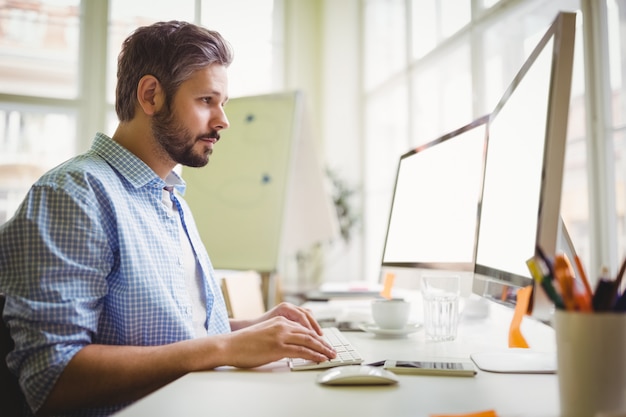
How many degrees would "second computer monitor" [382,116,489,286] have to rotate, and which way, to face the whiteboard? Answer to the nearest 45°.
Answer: approximately 90° to its right

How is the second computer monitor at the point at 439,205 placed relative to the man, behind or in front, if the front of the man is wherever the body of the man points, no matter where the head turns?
in front

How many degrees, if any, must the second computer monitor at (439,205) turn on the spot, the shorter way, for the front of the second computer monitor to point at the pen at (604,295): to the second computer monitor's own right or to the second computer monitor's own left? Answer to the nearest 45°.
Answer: approximately 45° to the second computer monitor's own left

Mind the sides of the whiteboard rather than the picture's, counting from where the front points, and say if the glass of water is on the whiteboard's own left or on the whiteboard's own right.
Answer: on the whiteboard's own left

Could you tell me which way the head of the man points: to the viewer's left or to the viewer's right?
to the viewer's right

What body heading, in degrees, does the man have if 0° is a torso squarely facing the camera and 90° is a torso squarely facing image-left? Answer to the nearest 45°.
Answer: approximately 270°

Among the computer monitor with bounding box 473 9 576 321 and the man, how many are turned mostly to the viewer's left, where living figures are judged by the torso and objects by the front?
1

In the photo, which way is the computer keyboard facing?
to the viewer's left

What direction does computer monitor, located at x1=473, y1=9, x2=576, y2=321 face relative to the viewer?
to the viewer's left

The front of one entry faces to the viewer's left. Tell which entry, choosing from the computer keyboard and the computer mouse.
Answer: the computer keyboard

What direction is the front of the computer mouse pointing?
to the viewer's right

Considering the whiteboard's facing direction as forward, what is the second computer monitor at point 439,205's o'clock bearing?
The second computer monitor is roughly at 10 o'clock from the whiteboard.
